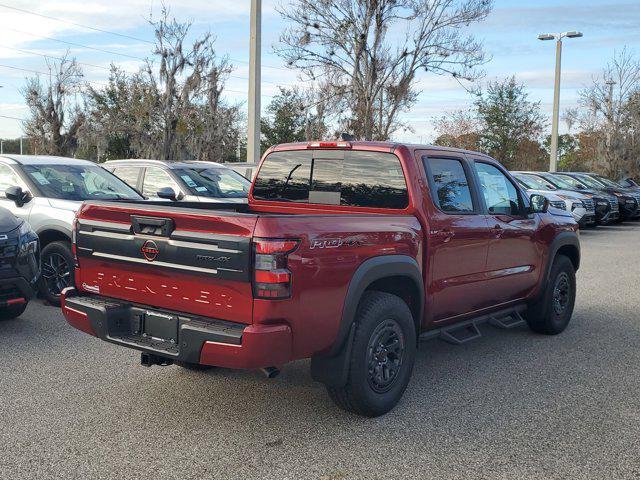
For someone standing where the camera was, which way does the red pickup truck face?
facing away from the viewer and to the right of the viewer

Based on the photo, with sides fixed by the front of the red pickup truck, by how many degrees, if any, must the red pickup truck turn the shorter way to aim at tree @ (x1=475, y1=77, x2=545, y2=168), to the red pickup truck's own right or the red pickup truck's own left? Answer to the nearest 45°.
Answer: approximately 45° to the red pickup truck's own left

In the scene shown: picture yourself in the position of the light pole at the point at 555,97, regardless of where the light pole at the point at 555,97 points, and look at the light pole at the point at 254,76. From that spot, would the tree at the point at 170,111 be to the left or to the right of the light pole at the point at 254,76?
right

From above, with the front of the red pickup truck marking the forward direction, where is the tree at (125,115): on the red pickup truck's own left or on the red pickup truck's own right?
on the red pickup truck's own left

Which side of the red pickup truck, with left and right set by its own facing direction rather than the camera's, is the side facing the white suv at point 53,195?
left
